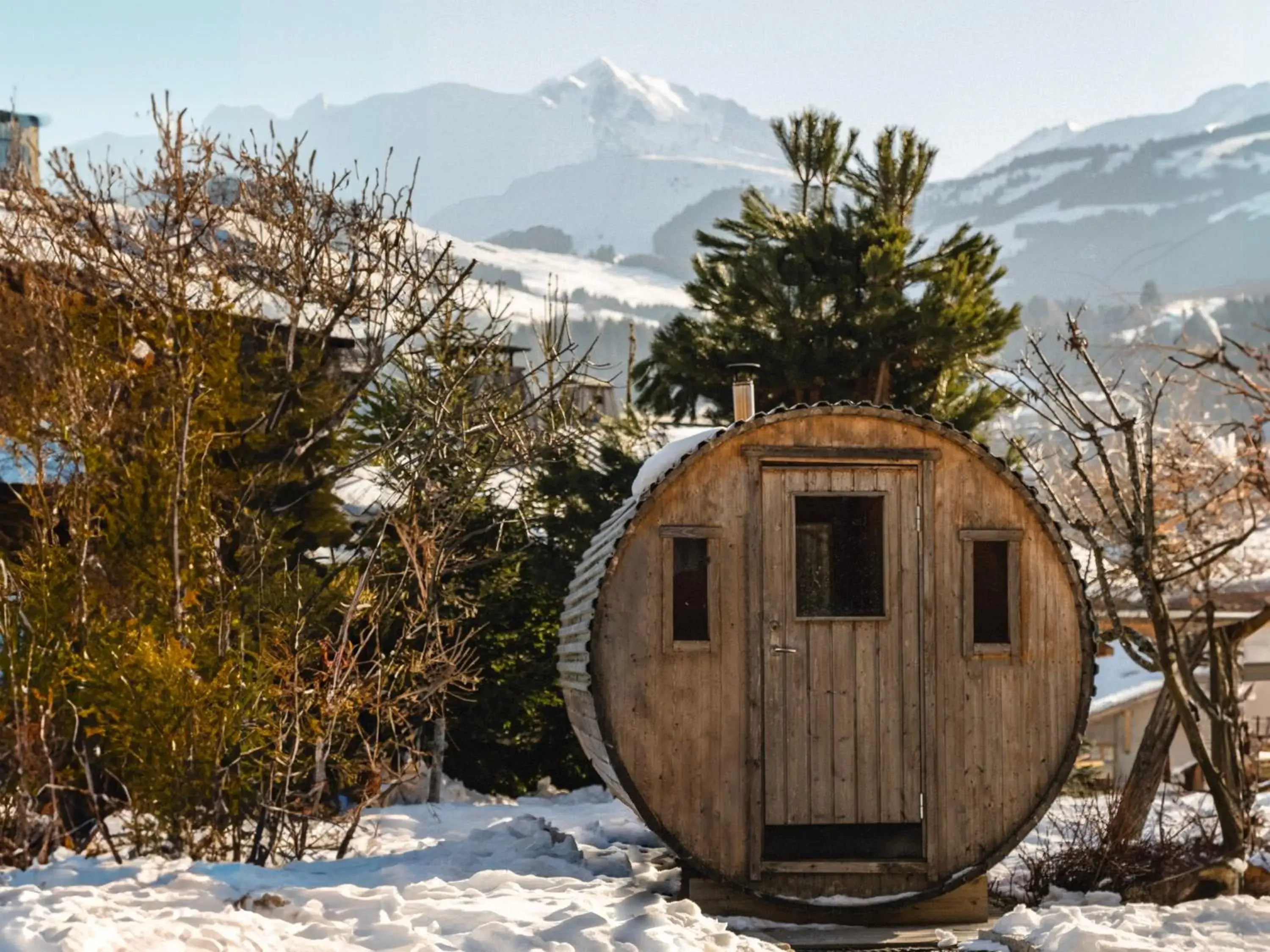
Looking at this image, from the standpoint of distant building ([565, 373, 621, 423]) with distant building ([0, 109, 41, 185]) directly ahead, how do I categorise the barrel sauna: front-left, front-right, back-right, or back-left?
back-left

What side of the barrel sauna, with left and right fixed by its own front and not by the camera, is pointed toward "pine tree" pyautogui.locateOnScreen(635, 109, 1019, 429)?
back

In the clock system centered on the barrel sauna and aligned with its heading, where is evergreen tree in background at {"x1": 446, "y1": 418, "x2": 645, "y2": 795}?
The evergreen tree in background is roughly at 5 o'clock from the barrel sauna.

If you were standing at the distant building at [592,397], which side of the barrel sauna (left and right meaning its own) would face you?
back

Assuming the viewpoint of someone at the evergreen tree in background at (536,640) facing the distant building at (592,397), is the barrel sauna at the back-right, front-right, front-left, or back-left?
back-right

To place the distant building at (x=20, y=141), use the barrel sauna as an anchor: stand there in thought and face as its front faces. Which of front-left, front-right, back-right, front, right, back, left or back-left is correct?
back-right

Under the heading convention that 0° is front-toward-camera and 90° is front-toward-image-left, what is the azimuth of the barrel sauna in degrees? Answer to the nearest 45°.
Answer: approximately 0°

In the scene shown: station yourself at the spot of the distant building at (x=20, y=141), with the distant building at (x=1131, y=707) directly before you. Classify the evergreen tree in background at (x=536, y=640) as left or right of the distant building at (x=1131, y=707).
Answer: right

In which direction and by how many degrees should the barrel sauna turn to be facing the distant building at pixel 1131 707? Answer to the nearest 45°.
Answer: approximately 180°
